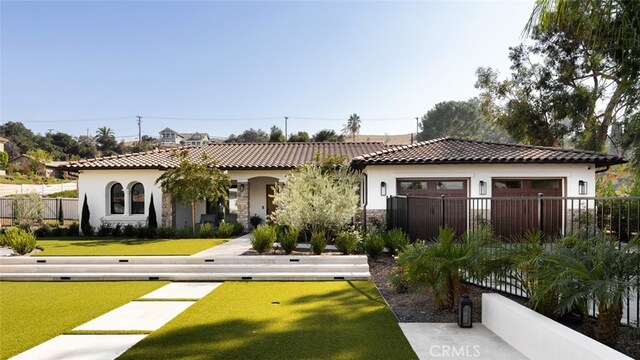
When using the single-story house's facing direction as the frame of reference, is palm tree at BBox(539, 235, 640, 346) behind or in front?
in front

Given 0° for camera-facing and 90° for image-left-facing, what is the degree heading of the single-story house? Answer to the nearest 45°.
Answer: approximately 0°

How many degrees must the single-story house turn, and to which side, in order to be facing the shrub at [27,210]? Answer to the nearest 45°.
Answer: approximately 90° to its right

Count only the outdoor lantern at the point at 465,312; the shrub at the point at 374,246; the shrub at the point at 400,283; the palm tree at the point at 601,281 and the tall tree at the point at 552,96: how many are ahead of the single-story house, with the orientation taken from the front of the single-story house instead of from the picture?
4

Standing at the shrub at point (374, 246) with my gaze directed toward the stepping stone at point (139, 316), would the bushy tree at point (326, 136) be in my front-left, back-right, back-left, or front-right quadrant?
back-right

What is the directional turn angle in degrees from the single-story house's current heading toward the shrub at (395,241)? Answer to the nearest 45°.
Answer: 0° — it already faces it

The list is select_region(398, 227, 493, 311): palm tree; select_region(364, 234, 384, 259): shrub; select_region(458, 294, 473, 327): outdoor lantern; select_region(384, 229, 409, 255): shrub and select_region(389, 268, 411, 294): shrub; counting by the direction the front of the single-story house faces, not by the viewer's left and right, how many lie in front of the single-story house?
5

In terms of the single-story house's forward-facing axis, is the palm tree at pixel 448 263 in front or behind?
in front

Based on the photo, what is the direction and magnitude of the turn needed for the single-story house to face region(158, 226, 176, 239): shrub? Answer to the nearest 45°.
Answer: approximately 90° to its right

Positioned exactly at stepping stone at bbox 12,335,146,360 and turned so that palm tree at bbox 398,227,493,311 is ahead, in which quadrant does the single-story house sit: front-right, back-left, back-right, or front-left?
front-left

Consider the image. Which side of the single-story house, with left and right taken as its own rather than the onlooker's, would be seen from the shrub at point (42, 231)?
right

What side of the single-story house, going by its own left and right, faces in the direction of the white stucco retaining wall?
front

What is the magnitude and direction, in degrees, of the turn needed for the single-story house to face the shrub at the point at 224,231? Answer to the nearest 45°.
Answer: approximately 90° to its right
